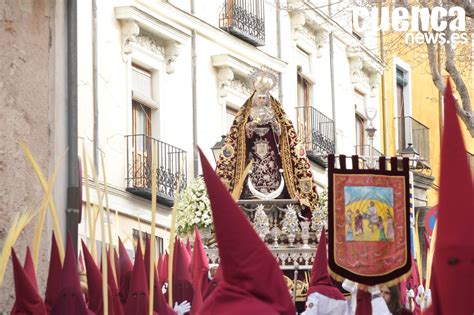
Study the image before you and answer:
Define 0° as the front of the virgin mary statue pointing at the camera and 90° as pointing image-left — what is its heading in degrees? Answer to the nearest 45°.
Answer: approximately 0°
